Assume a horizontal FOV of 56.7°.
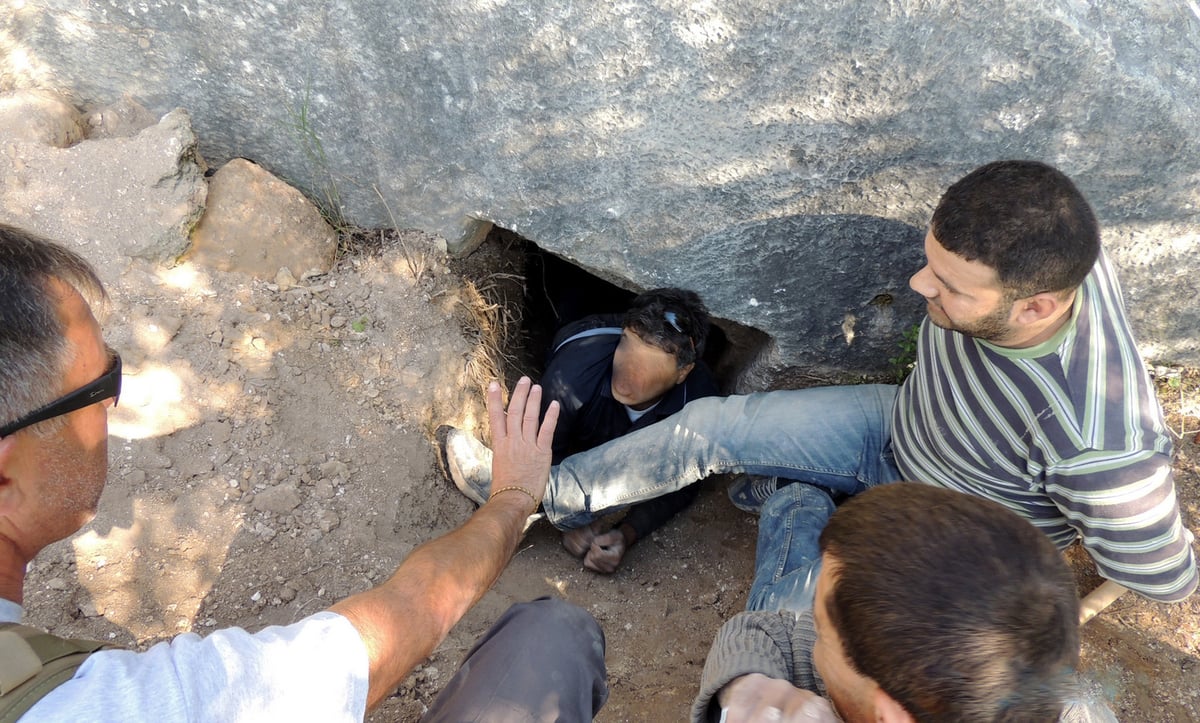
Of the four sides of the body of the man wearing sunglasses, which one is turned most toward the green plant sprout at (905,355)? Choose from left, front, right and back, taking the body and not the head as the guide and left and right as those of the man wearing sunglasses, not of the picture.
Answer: front

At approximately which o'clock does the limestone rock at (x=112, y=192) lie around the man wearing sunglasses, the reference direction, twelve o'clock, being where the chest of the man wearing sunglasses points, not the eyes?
The limestone rock is roughly at 10 o'clock from the man wearing sunglasses.

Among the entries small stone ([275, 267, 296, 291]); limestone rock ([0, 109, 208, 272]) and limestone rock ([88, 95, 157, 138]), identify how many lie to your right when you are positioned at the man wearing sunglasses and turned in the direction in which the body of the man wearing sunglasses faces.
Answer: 0

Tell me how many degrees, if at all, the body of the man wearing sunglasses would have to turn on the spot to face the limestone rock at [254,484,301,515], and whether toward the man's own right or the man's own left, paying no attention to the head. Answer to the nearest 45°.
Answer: approximately 45° to the man's own left

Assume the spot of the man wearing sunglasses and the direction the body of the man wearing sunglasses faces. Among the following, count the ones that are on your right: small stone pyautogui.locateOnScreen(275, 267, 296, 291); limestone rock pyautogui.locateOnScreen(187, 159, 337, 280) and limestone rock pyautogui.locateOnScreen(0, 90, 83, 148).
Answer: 0

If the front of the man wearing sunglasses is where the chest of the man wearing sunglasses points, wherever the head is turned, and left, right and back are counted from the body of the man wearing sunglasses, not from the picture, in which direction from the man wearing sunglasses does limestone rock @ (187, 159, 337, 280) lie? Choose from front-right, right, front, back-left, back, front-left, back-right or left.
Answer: front-left

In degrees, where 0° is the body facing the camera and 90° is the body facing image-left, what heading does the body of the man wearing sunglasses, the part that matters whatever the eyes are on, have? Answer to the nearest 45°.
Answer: approximately 225°

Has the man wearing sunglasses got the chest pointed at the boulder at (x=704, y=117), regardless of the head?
yes

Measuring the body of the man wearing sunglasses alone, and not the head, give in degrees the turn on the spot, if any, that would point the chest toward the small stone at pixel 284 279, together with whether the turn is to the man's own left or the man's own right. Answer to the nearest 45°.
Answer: approximately 45° to the man's own left

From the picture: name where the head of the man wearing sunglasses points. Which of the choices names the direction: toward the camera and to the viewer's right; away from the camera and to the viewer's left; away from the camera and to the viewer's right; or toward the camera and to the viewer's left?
away from the camera and to the viewer's right

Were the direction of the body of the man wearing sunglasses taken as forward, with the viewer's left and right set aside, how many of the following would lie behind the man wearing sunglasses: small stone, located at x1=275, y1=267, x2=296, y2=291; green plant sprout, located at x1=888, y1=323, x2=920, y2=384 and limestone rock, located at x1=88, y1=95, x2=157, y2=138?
0
